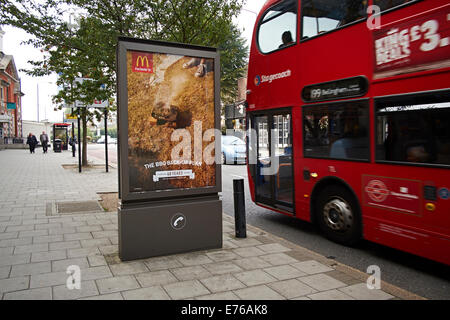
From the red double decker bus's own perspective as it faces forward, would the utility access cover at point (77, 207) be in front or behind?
in front

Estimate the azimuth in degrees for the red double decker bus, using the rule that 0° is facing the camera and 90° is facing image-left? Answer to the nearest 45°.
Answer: approximately 135°
